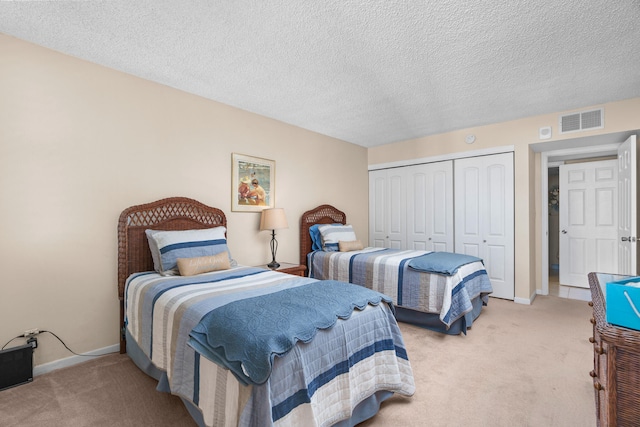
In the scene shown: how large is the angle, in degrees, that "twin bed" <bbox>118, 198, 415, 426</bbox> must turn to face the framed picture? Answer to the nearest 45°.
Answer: approximately 135° to its left

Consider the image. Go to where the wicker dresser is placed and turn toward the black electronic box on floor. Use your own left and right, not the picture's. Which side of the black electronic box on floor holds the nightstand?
right

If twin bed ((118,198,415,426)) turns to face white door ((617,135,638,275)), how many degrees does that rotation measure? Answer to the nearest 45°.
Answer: approximately 45° to its left

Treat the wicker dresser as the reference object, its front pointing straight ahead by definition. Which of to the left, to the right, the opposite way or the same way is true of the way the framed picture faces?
the opposite way

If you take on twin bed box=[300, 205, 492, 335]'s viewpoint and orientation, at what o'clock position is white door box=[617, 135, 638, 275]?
The white door is roughly at 10 o'clock from the twin bed.

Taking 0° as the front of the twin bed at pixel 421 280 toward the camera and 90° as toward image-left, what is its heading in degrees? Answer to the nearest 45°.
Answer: approximately 315°

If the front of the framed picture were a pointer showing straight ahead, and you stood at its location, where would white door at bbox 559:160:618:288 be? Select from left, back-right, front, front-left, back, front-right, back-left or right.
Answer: front-left

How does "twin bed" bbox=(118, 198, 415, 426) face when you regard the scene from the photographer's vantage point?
facing the viewer and to the right of the viewer

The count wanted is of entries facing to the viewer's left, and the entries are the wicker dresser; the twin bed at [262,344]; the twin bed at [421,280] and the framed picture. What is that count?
1

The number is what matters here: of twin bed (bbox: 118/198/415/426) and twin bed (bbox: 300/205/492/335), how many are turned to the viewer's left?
0

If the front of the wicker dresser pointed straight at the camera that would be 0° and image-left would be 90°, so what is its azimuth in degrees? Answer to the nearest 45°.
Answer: approximately 90°

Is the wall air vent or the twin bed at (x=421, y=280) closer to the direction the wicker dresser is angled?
the twin bed
